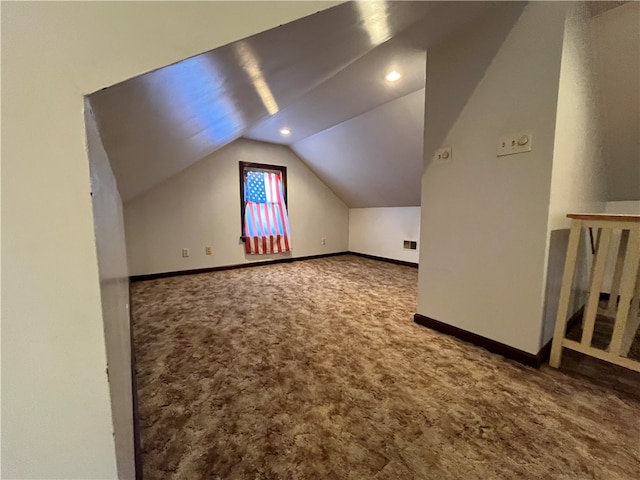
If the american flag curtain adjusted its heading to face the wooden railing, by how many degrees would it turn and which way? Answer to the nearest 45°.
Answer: approximately 45° to its left

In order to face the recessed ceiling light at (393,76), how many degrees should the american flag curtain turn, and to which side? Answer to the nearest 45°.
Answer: approximately 45° to its left

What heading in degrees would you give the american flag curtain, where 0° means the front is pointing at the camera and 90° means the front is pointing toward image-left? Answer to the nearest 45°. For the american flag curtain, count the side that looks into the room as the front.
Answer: approximately 0°

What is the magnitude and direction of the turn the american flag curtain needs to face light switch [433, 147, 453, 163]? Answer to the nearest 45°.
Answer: approximately 45° to its left

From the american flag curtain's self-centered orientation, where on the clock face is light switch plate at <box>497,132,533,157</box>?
The light switch plate is roughly at 11 o'clock from the american flag curtain.
